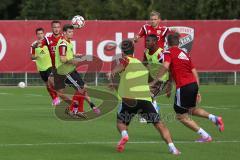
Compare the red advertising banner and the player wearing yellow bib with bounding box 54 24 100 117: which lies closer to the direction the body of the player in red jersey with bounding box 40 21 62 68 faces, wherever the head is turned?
the player wearing yellow bib

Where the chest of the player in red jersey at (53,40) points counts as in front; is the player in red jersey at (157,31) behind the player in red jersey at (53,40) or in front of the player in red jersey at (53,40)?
in front

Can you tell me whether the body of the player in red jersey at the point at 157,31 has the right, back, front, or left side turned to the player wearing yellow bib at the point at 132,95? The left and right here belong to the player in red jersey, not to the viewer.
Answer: front

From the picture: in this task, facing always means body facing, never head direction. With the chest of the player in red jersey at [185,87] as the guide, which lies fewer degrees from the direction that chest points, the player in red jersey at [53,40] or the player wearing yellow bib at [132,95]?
the player in red jersey

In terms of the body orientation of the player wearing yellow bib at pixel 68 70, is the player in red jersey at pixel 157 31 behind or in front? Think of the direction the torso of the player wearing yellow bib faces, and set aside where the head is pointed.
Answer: in front

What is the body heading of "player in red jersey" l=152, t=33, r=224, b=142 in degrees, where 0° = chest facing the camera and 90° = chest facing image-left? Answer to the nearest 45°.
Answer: approximately 135°

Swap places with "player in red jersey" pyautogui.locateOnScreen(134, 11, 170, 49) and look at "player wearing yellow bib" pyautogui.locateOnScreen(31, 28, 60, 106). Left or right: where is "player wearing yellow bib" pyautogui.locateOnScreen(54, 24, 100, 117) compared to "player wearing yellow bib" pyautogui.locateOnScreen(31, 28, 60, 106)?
left

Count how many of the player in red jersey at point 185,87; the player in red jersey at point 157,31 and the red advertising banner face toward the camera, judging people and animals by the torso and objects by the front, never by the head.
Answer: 2

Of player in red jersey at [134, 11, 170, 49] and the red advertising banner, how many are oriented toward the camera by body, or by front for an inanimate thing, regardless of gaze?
2

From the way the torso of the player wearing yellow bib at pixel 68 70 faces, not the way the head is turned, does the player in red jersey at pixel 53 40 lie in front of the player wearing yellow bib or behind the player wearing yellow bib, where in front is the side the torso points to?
behind

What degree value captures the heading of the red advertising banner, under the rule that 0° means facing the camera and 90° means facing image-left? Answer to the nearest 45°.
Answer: approximately 0°

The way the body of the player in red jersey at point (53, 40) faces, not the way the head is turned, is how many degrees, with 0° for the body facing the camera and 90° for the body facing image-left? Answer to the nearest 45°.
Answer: approximately 315°

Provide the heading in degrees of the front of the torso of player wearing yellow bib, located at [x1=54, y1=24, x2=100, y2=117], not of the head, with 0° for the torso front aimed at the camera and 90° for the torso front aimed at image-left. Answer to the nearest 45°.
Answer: approximately 315°

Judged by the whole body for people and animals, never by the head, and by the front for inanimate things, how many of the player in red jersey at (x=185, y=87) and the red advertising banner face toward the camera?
1

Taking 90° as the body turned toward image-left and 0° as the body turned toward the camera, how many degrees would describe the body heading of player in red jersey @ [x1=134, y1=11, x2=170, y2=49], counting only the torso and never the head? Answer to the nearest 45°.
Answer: approximately 0°

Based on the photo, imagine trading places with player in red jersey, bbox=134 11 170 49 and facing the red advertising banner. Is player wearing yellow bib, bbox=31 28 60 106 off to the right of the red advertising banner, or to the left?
left
